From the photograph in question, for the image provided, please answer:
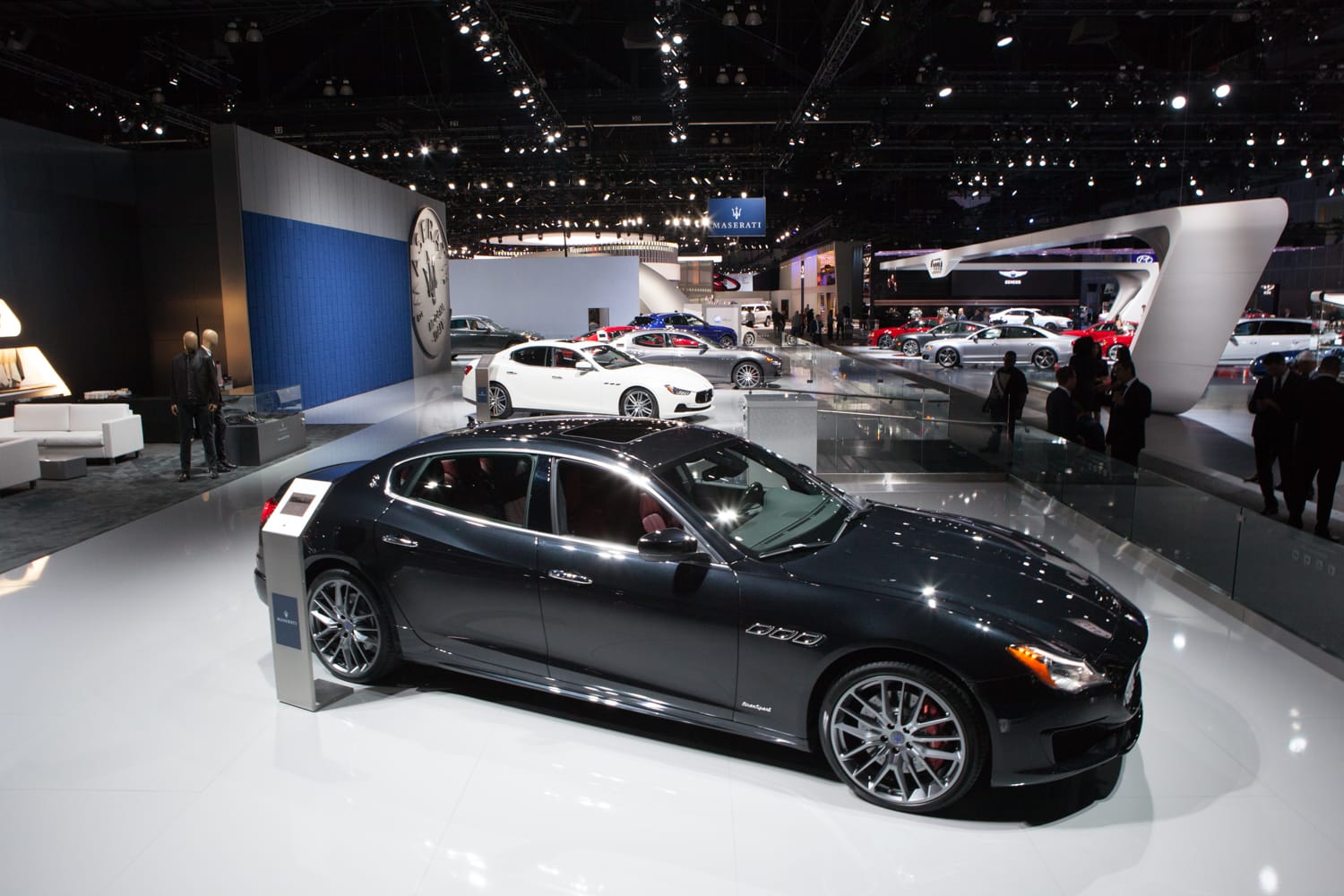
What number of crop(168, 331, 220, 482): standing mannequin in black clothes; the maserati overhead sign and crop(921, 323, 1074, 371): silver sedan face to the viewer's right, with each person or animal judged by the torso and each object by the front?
0

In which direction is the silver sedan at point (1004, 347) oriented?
to the viewer's left

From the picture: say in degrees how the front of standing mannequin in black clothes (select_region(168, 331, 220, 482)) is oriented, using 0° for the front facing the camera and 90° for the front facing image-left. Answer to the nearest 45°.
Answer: approximately 0°

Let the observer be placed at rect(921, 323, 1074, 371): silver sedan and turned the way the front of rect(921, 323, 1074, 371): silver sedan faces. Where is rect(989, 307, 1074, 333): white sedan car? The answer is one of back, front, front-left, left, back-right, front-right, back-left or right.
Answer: right

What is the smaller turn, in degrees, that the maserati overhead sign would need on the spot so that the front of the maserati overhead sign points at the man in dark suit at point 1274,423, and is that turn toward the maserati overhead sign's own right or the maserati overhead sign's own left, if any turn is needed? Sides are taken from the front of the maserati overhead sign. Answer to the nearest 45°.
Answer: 0° — it already faces them

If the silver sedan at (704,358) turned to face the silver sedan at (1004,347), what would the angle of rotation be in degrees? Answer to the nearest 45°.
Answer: approximately 45° to its left

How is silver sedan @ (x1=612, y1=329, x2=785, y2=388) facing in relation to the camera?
to the viewer's right

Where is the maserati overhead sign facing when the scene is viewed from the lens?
facing the viewer

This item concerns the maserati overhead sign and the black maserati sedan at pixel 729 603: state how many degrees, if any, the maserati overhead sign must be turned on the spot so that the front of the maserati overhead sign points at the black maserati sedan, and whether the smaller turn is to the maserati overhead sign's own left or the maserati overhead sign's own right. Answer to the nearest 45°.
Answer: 0° — it already faces it
